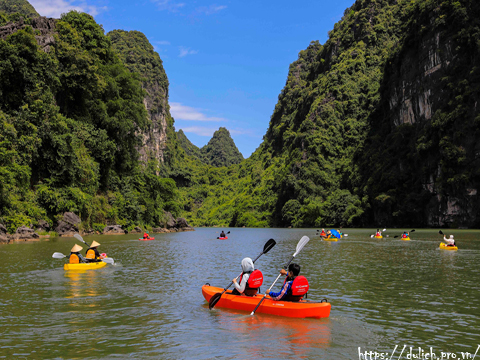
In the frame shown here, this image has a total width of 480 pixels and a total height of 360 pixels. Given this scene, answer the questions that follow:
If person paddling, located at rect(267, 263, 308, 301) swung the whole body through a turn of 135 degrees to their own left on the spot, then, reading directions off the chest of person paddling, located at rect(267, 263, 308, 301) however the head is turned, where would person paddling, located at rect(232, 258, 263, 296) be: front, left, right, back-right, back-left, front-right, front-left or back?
back-right

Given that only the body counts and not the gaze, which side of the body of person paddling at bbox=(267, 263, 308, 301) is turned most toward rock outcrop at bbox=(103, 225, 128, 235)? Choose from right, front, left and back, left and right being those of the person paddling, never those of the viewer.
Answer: front

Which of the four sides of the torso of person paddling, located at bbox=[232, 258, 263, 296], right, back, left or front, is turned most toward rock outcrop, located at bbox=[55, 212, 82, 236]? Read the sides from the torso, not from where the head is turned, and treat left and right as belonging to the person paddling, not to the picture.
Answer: front

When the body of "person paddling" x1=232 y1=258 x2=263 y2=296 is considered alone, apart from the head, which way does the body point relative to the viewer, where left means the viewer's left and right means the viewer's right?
facing away from the viewer and to the left of the viewer

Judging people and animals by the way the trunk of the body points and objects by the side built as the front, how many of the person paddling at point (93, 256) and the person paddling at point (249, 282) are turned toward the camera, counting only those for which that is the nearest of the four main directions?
0

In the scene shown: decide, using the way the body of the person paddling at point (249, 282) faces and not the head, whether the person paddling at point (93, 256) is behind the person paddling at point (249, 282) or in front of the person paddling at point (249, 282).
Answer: in front

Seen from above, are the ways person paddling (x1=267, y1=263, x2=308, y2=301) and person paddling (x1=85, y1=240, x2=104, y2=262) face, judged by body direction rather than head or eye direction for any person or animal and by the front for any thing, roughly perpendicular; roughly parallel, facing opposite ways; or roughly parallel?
roughly perpendicular

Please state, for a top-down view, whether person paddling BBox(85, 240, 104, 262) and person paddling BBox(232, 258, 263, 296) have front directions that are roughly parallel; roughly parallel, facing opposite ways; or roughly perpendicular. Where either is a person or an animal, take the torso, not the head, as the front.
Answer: roughly perpendicular

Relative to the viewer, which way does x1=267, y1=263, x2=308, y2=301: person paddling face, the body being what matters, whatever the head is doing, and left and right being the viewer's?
facing away from the viewer and to the left of the viewer
